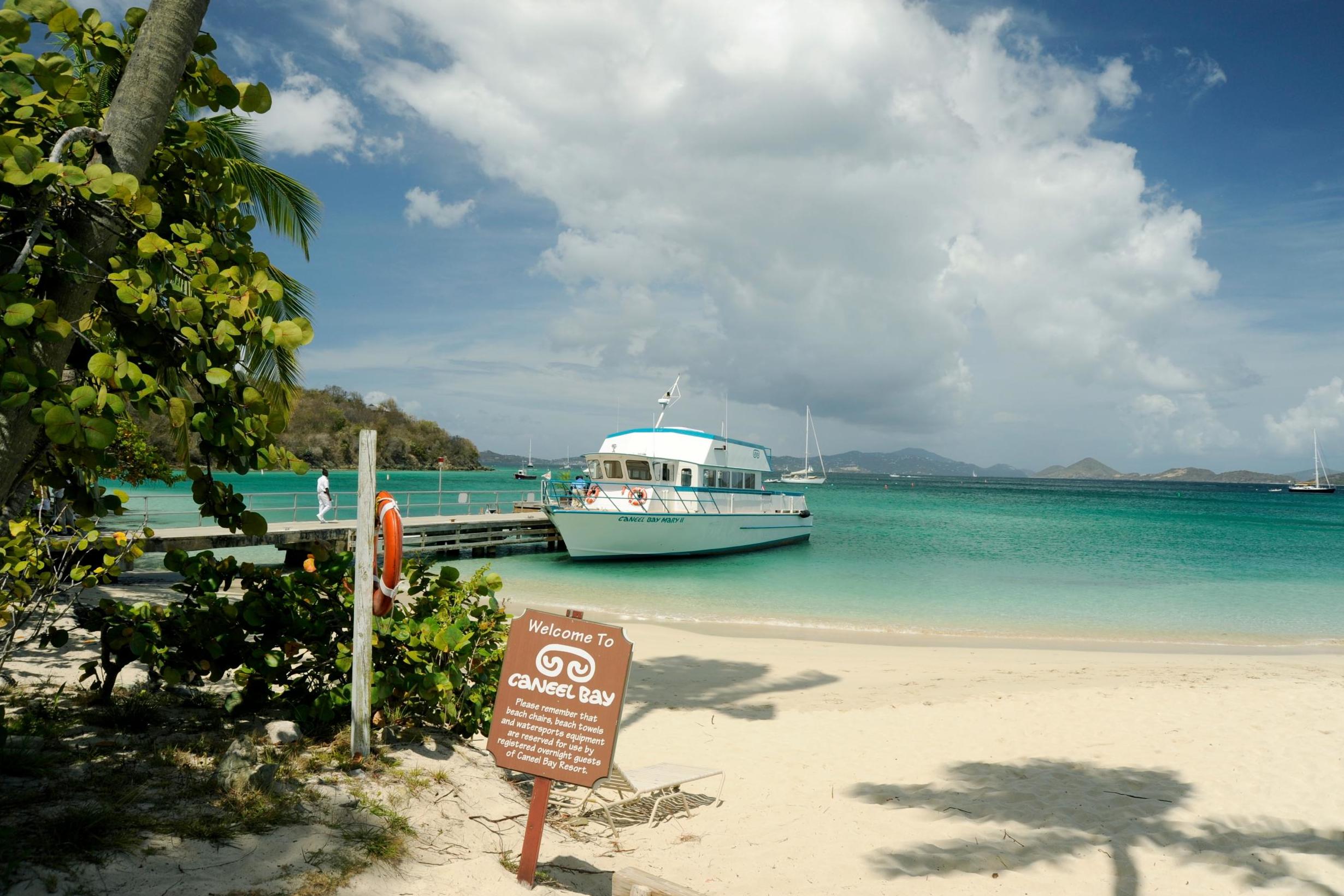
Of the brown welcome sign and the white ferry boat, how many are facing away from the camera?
0

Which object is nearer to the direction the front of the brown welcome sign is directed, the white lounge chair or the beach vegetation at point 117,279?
the beach vegetation

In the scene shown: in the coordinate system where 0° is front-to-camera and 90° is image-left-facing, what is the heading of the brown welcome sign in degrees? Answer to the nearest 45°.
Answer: approximately 0°

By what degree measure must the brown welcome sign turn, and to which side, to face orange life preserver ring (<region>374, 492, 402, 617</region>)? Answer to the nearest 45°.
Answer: approximately 135° to its right

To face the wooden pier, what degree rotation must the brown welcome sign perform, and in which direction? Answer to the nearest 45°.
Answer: approximately 180°

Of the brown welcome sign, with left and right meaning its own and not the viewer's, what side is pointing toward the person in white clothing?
back

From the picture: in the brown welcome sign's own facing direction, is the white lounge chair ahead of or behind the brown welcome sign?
behind

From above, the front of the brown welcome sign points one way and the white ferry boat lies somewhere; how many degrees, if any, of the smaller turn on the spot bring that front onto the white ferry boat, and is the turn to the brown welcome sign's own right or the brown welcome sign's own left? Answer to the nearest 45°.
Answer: approximately 180°
